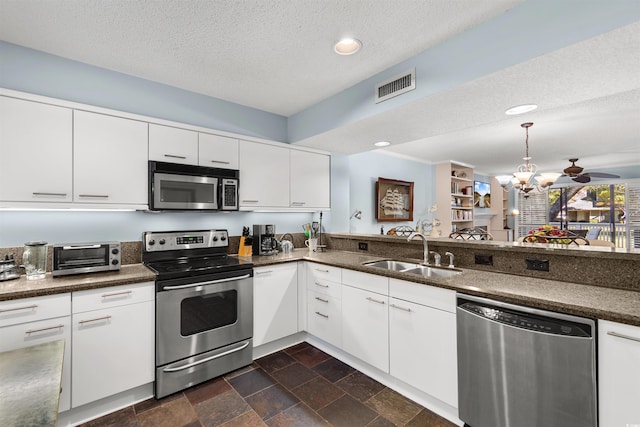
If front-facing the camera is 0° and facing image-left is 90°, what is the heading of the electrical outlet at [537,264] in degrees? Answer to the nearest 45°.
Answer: approximately 0°

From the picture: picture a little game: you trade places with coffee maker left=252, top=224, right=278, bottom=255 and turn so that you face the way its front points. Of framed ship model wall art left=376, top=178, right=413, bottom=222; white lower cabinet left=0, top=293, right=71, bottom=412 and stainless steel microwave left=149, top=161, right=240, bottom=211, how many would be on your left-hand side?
1

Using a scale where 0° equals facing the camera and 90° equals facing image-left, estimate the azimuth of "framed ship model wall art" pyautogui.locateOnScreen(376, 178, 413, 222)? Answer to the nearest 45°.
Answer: approximately 315°

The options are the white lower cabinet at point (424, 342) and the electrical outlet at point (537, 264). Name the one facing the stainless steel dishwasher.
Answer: the electrical outlet

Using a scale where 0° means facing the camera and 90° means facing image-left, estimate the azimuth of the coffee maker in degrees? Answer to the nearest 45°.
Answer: approximately 315°

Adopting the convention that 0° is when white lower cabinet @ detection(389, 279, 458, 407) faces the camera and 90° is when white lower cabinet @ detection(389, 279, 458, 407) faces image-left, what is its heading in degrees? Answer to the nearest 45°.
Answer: approximately 45°

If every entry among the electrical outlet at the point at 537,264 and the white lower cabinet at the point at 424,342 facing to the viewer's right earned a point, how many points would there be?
0

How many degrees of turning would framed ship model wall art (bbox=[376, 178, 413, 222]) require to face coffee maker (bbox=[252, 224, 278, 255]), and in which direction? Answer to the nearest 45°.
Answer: approximately 90° to its right

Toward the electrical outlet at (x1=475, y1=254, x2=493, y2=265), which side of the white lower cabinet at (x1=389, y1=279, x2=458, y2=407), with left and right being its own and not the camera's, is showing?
back

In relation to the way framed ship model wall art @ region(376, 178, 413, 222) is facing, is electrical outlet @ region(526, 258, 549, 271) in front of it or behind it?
in front
